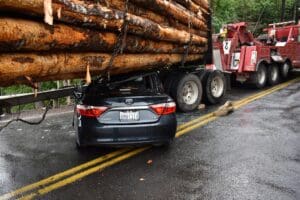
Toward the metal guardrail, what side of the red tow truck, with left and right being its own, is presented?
back

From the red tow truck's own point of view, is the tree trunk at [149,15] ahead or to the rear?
to the rear

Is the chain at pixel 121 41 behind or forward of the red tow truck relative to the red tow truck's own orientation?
behind

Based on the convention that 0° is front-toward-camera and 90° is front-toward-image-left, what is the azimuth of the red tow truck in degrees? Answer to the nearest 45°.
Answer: approximately 225°
